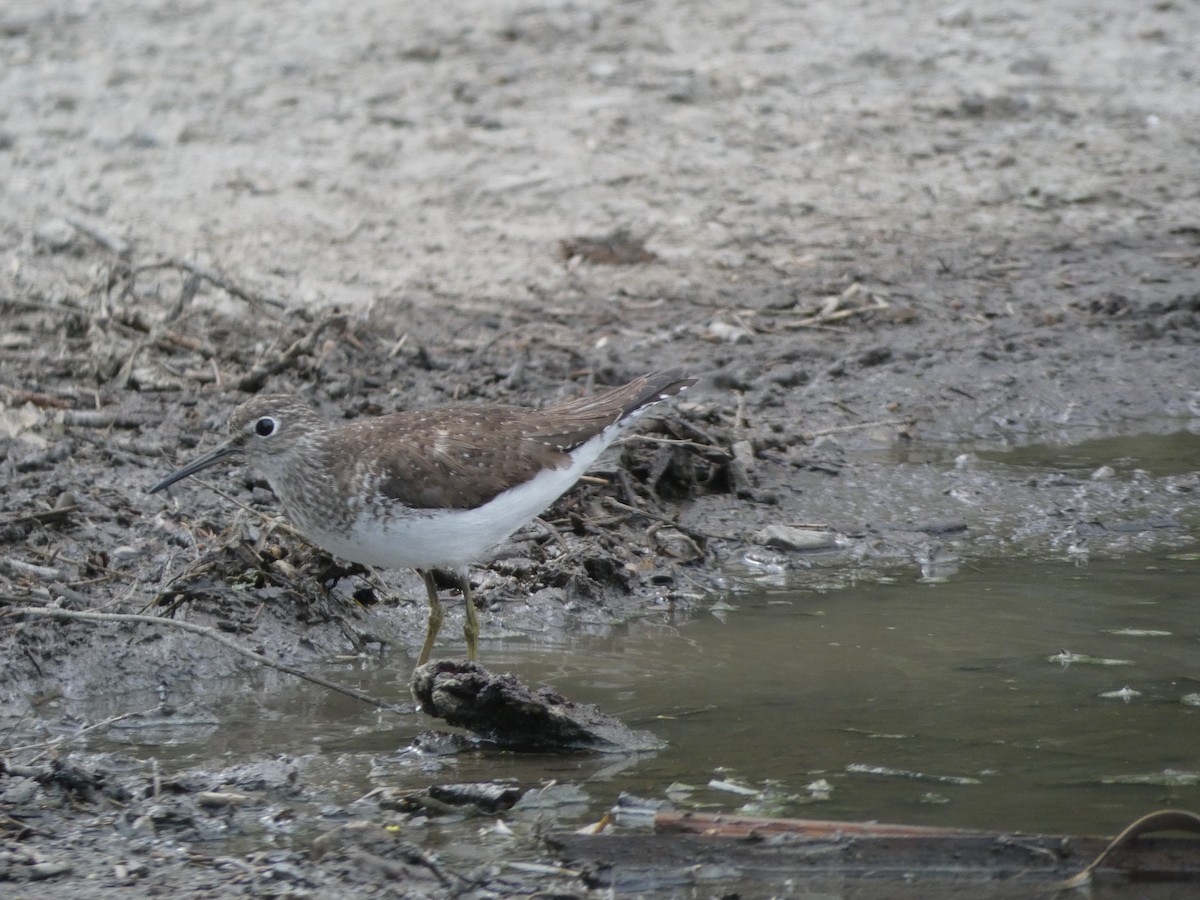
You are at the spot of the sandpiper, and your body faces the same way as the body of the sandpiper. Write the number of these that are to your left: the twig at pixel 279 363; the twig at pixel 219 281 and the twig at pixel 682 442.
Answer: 0

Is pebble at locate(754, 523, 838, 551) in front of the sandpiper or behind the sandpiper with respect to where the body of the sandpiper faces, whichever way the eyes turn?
behind

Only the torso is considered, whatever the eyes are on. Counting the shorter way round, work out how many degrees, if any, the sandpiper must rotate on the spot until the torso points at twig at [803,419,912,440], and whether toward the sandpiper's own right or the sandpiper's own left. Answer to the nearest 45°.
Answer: approximately 135° to the sandpiper's own right

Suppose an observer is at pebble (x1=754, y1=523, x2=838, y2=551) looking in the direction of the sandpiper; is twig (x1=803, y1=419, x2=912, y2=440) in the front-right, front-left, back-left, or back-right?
back-right

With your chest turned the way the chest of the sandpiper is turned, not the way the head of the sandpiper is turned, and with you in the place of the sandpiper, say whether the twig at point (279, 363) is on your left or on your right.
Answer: on your right

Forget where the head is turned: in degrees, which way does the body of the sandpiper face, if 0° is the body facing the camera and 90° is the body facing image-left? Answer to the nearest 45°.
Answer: approximately 90°

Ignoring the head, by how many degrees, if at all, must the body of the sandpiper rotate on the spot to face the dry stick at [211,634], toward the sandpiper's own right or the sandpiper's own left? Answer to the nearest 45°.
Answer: approximately 45° to the sandpiper's own left

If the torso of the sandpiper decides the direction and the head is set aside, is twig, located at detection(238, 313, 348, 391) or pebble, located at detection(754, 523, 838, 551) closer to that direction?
the twig

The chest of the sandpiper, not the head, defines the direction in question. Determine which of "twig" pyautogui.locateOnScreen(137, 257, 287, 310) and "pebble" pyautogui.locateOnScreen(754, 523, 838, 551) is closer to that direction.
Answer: the twig

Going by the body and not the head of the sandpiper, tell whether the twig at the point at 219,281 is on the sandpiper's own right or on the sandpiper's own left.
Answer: on the sandpiper's own right
